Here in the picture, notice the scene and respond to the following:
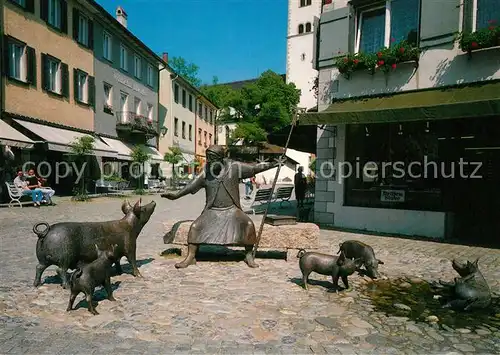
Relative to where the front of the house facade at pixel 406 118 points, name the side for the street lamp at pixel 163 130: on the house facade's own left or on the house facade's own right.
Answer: on the house facade's own right

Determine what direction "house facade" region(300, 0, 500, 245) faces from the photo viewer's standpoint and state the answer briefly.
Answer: facing the viewer and to the left of the viewer

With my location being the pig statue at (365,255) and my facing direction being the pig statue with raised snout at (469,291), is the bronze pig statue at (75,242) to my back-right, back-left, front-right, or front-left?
back-right

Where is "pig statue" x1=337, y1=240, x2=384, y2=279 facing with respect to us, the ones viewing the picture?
facing the viewer and to the right of the viewer

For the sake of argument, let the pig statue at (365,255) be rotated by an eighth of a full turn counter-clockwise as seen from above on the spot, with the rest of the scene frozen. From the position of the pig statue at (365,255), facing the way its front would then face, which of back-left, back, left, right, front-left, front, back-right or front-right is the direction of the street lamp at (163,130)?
back-left

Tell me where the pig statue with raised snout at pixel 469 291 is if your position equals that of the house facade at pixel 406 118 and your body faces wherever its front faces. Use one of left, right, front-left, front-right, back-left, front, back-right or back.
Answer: front-left

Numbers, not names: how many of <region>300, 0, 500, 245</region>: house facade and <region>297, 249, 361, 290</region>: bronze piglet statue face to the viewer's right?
1

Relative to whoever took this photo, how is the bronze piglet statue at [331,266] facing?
facing to the right of the viewer
